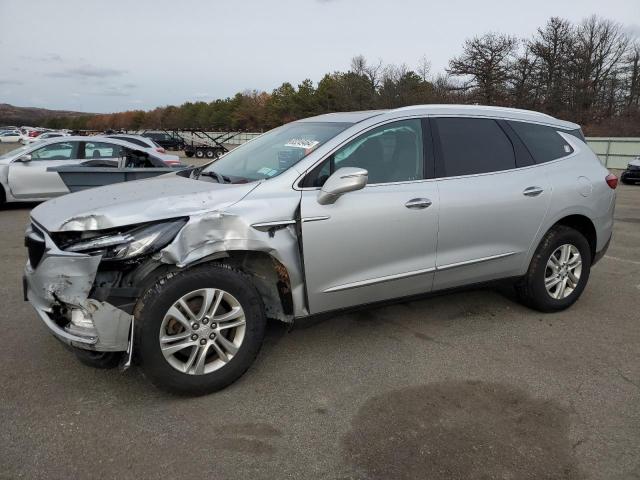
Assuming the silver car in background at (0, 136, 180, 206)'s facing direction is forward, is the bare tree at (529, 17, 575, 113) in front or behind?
behind

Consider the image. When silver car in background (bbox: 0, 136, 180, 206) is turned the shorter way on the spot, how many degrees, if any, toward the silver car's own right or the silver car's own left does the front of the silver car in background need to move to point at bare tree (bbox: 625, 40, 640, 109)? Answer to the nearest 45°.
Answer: approximately 135° to the silver car's own right

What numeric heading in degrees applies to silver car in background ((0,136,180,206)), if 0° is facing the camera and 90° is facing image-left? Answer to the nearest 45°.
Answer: approximately 90°

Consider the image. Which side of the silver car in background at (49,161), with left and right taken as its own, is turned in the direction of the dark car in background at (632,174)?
back

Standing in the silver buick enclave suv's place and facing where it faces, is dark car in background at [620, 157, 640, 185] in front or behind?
behind

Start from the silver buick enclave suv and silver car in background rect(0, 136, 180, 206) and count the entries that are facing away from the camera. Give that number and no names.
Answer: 0

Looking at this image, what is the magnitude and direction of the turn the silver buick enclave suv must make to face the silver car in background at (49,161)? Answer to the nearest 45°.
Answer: approximately 90° to its right

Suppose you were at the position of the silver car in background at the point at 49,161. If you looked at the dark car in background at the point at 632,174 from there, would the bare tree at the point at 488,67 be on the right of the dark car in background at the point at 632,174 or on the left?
left

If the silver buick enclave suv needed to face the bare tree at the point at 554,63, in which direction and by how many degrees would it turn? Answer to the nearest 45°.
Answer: approximately 180°
